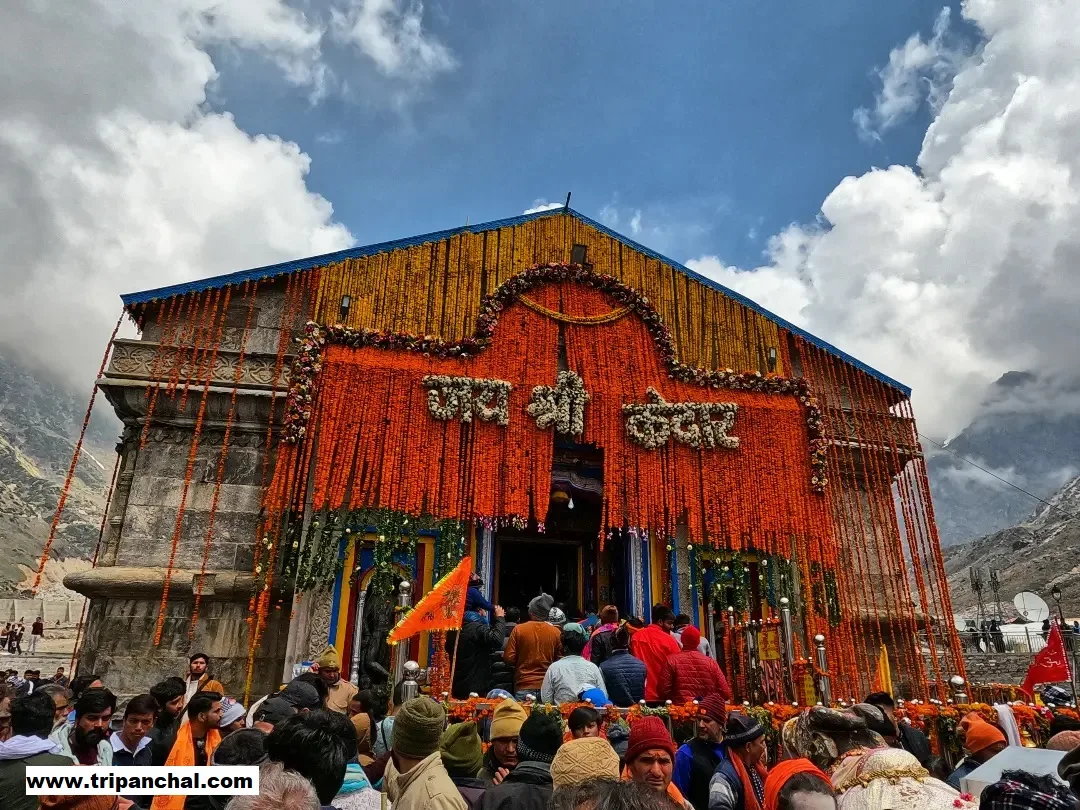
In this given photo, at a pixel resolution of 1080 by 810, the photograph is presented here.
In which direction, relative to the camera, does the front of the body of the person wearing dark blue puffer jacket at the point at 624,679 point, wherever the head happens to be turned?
away from the camera

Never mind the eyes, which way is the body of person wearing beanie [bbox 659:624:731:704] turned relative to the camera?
away from the camera

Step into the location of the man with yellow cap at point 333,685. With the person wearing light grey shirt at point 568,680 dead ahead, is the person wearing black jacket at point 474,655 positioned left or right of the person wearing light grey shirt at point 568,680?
left

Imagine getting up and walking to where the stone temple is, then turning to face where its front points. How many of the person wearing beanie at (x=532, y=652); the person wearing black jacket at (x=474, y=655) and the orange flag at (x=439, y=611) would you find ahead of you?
3

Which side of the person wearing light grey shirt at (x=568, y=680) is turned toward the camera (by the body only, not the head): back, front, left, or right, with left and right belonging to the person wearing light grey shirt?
back

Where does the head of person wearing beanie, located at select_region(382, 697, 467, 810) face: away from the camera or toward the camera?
away from the camera

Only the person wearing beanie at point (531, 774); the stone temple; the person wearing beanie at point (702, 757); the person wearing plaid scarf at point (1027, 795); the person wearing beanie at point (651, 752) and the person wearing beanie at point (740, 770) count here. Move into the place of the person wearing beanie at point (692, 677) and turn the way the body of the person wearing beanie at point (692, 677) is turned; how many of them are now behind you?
5

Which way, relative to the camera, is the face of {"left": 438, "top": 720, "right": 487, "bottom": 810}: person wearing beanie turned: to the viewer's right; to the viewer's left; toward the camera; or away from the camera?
away from the camera
